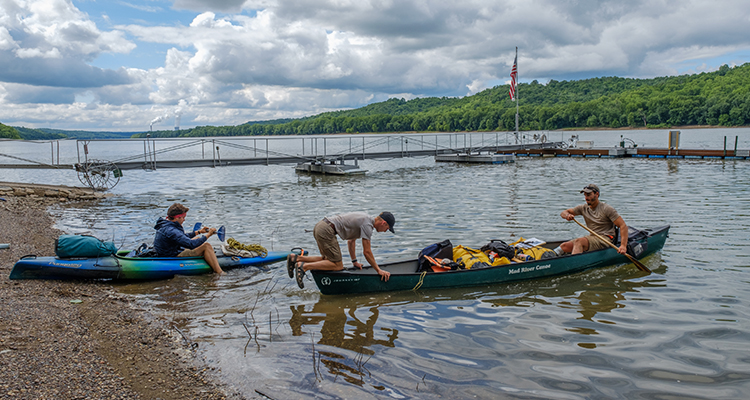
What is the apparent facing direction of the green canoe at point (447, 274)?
to the viewer's left

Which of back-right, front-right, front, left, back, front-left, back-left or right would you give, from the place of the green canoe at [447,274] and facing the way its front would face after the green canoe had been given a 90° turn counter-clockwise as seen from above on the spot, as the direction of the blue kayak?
right

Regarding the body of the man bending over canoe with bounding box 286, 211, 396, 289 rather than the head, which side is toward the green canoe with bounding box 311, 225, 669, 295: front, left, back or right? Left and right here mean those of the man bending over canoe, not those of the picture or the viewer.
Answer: front

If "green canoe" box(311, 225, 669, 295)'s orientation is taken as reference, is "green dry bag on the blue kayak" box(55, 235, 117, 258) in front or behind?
in front

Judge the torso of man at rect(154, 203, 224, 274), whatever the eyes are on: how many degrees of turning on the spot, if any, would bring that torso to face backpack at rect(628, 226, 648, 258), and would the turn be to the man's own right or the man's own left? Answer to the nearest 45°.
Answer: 0° — they already face it

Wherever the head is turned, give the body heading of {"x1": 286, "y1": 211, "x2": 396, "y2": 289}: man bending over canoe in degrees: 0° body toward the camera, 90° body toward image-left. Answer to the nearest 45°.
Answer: approximately 270°

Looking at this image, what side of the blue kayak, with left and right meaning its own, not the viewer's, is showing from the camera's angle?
right

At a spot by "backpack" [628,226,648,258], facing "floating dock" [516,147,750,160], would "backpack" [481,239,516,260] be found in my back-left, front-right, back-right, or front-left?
back-left

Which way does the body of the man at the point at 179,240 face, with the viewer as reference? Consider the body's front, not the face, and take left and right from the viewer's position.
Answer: facing to the right of the viewer

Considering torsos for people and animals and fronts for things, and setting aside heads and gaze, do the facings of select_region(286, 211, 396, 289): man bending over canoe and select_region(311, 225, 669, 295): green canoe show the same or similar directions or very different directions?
very different directions

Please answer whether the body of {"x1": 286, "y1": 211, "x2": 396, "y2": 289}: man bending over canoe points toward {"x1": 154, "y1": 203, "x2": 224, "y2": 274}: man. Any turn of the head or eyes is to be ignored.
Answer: no
